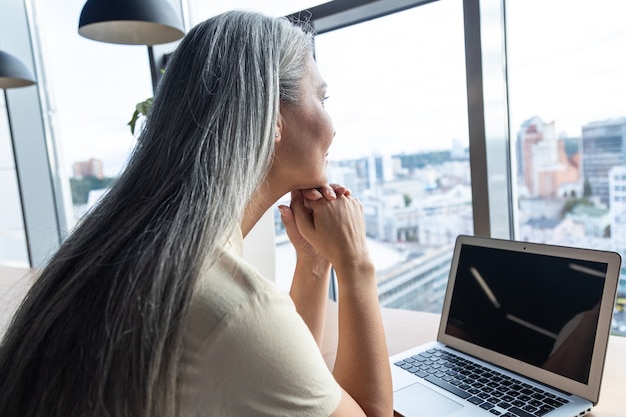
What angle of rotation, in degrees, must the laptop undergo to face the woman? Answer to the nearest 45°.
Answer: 0° — it already faces them

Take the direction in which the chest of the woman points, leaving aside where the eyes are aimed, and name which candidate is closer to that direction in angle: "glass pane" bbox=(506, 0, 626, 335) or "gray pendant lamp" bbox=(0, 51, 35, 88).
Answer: the glass pane

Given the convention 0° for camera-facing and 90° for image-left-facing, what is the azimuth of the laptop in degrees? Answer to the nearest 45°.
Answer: approximately 45°

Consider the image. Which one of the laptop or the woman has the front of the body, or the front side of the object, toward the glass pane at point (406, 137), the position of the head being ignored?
the woman

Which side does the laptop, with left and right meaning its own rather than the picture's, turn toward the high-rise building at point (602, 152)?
back

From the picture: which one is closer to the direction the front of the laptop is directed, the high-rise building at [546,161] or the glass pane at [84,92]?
the glass pane

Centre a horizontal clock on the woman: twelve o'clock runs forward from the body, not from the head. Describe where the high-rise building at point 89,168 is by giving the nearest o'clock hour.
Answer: The high-rise building is roughly at 10 o'clock from the woman.

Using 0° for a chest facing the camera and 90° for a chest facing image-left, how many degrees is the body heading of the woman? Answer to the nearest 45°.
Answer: approximately 225°

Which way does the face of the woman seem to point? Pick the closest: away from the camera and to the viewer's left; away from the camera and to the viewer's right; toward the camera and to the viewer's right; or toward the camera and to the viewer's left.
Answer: away from the camera and to the viewer's right

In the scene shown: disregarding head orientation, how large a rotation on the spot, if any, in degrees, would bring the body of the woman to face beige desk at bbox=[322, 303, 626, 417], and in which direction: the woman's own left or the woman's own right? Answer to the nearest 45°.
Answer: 0° — they already face it
